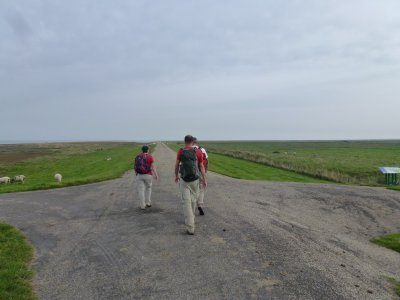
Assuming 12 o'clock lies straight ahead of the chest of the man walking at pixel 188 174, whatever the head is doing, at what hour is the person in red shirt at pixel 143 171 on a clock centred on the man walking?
The person in red shirt is roughly at 11 o'clock from the man walking.

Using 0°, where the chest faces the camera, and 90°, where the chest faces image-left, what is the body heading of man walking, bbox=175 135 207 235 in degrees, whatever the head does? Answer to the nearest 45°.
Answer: approximately 180°
